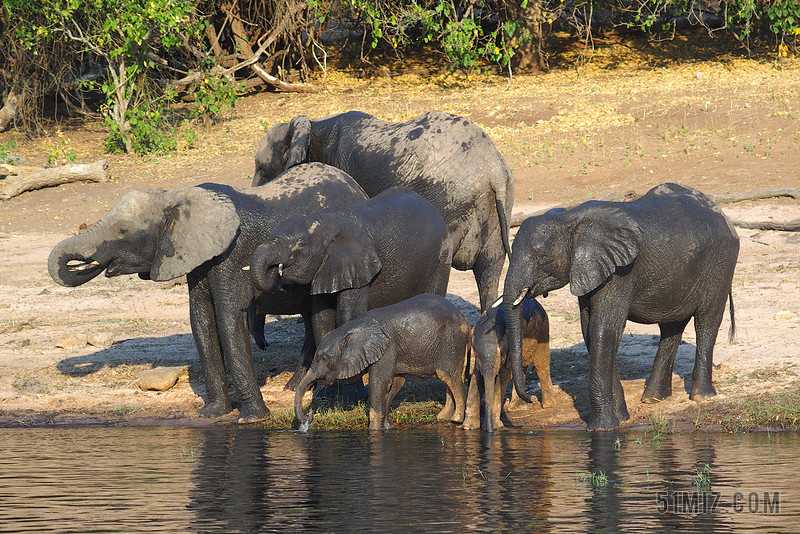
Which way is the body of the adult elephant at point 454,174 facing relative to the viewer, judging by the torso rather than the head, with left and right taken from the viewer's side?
facing away from the viewer and to the left of the viewer

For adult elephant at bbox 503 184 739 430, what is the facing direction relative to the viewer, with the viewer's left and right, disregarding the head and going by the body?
facing the viewer and to the left of the viewer

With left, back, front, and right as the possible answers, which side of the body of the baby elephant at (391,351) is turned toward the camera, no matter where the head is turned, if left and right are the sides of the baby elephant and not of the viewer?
left

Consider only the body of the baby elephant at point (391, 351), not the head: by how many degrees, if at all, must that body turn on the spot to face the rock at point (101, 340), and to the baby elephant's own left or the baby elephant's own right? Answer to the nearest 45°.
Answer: approximately 45° to the baby elephant's own right

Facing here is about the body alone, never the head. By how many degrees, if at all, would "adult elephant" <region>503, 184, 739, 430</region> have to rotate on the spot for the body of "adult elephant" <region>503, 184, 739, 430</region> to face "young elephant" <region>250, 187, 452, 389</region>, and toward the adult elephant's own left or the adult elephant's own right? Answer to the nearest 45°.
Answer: approximately 45° to the adult elephant's own right

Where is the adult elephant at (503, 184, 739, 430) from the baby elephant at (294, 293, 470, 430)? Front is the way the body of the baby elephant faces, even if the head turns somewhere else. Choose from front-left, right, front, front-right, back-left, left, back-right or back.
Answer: back

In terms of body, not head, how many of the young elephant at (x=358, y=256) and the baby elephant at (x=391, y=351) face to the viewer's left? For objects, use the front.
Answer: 2

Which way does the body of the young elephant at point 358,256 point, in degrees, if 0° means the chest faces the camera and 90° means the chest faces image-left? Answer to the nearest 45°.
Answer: approximately 90°

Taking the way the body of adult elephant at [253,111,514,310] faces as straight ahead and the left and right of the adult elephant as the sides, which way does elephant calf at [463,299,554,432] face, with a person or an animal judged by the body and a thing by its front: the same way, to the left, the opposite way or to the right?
to the left

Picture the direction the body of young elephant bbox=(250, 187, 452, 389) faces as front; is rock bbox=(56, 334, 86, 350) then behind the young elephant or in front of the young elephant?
in front

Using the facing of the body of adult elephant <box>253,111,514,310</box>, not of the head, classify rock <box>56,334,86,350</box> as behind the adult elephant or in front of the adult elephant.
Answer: in front

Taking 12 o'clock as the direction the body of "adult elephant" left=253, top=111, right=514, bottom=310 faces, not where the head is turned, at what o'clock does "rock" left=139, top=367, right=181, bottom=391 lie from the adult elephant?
The rock is roughly at 10 o'clock from the adult elephant.

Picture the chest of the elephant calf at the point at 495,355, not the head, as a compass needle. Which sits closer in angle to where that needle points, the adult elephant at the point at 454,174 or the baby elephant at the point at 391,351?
the baby elephant

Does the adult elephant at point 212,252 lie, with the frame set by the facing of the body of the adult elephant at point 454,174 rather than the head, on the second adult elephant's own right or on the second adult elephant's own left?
on the second adult elephant's own left

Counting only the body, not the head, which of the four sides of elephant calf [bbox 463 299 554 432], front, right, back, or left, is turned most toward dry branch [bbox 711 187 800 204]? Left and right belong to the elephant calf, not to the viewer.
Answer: back
